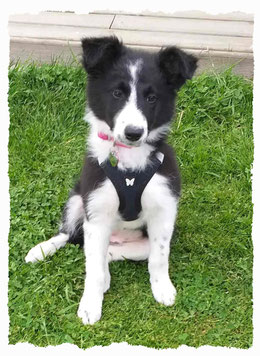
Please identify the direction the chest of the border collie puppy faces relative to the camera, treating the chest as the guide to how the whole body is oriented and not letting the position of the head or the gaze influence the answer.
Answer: toward the camera
